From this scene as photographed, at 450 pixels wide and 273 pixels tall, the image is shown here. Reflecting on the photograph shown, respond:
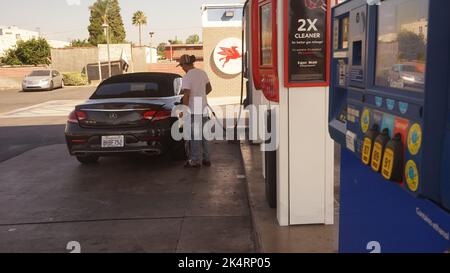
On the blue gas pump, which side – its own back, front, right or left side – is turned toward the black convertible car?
right

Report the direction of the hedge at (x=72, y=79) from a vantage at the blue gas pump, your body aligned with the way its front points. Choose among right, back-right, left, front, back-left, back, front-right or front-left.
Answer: right

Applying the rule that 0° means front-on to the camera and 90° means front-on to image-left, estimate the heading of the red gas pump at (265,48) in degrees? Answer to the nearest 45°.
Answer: approximately 45°

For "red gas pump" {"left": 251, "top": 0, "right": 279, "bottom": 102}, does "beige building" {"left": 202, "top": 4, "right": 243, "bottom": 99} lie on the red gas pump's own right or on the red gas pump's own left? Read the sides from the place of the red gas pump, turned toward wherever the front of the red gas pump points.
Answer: on the red gas pump's own right

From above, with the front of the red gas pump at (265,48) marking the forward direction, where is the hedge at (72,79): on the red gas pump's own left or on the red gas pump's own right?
on the red gas pump's own right

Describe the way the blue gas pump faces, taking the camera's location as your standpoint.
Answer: facing the viewer and to the left of the viewer

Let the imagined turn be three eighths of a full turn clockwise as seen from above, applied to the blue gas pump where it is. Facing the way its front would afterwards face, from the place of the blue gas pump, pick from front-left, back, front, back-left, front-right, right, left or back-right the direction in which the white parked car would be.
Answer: front-left

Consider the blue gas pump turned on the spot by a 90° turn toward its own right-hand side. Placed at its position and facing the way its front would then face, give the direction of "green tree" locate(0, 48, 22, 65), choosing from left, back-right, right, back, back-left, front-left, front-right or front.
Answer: front

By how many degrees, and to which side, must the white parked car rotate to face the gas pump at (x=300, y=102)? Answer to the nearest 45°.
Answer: approximately 45° to its left

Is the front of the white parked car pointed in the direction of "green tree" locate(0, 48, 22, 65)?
no

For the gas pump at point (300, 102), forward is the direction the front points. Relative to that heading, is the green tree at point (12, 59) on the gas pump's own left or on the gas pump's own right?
on the gas pump's own right

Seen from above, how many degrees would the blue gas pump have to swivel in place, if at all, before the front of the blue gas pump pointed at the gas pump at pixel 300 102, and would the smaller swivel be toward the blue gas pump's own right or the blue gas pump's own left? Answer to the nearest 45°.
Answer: approximately 135° to the blue gas pump's own right

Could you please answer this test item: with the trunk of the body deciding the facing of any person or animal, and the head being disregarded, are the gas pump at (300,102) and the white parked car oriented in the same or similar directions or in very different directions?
same or similar directions

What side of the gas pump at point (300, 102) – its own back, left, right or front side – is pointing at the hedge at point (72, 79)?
right
